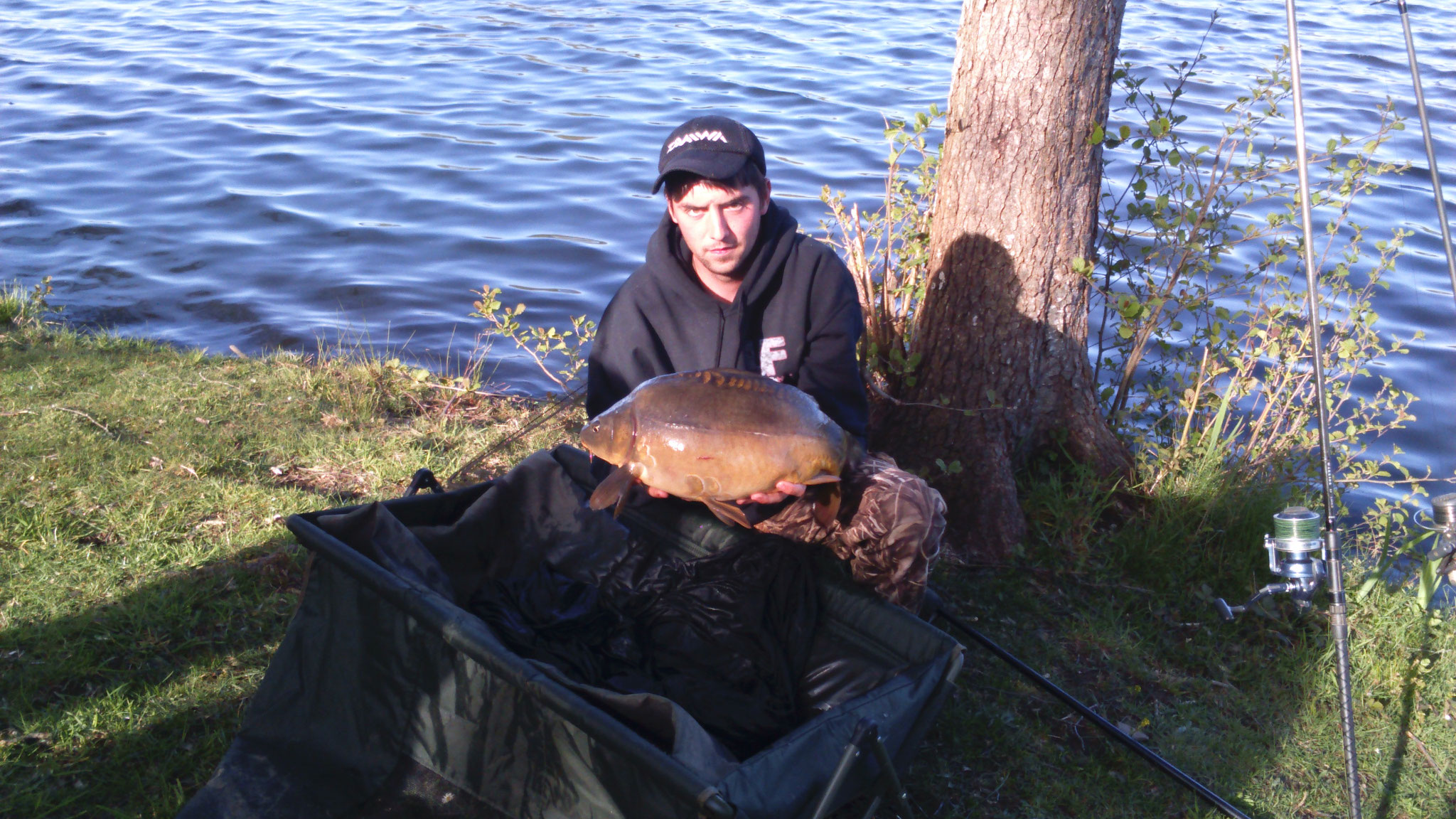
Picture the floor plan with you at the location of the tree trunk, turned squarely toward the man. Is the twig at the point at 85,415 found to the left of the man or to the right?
right

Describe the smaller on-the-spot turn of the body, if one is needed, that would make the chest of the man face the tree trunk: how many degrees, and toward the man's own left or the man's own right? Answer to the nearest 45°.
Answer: approximately 135° to the man's own left

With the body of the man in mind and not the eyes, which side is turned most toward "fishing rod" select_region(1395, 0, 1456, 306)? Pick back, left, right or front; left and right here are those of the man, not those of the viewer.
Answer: left

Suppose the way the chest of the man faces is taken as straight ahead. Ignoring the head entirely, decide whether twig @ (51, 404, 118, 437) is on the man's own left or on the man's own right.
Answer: on the man's own right

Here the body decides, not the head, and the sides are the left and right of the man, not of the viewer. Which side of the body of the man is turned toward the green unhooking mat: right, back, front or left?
front

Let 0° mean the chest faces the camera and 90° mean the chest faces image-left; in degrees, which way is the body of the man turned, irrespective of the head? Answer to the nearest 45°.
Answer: approximately 0°
